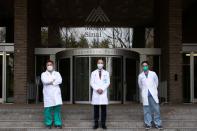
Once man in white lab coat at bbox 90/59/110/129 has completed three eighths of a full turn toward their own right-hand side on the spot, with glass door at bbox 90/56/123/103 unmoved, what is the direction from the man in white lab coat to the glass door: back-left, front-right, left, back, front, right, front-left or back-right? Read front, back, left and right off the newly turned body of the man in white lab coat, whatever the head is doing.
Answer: front-right

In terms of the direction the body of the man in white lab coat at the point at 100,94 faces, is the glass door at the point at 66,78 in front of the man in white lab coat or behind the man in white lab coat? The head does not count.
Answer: behind

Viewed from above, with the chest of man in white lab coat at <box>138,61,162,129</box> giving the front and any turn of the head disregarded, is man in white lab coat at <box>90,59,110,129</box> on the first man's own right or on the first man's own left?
on the first man's own right

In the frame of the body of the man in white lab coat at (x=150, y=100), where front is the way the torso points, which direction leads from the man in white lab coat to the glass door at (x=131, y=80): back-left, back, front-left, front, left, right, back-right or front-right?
back

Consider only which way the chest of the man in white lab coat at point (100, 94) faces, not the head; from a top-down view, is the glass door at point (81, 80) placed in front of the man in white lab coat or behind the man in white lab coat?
behind

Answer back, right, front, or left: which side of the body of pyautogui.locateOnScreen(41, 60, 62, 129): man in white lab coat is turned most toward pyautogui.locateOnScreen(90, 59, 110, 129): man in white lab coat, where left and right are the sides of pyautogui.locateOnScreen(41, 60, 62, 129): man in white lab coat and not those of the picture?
left

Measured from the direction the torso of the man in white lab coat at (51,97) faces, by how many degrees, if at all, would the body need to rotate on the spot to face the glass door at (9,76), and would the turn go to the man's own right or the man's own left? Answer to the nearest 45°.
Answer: approximately 180°

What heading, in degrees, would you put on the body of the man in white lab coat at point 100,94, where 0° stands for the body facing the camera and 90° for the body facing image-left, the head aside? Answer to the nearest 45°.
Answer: approximately 0°

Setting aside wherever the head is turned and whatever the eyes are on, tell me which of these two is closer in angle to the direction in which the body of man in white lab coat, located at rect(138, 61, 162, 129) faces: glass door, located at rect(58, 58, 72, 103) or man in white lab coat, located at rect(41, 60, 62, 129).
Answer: the man in white lab coat

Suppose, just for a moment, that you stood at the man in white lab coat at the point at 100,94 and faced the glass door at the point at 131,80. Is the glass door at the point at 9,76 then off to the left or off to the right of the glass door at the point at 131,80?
left
